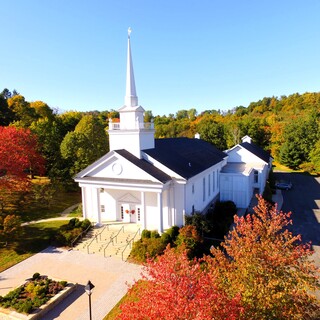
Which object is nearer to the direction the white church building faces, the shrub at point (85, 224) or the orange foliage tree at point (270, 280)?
the shrub

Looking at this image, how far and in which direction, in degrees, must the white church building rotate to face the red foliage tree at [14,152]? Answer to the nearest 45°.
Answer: approximately 45° to its right

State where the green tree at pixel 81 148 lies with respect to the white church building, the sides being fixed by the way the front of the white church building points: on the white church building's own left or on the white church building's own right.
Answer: on the white church building's own right

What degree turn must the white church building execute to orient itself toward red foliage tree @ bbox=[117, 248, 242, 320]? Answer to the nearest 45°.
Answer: approximately 45° to its left

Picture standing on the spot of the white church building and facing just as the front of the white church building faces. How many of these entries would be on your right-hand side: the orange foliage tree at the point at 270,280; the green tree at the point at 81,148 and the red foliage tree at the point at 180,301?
1

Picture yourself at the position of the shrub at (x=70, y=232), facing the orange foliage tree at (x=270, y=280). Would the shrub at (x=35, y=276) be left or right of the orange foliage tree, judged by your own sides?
right

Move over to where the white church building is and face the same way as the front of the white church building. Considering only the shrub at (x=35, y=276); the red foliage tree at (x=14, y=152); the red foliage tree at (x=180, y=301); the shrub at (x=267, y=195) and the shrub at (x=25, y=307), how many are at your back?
1

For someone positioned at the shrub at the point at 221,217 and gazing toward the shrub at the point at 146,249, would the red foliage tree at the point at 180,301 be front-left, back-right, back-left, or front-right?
front-left

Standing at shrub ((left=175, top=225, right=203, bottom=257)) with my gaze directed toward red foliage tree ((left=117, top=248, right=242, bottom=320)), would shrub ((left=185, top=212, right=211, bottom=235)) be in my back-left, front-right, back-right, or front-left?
back-left

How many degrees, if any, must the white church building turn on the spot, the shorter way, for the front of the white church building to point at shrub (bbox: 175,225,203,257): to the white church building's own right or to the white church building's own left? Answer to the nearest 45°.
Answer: approximately 90° to the white church building's own left

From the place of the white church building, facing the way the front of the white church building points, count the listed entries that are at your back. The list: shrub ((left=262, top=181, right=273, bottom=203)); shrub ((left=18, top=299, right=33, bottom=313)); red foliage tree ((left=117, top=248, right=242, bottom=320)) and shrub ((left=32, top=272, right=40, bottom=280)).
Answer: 1

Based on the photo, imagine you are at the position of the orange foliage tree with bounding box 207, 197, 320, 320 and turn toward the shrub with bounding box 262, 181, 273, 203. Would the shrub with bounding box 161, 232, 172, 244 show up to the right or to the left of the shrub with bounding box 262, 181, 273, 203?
left

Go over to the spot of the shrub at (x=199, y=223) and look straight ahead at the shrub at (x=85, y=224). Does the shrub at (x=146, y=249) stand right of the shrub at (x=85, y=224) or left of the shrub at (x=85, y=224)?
left

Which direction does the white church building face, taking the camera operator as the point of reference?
facing the viewer and to the left of the viewer

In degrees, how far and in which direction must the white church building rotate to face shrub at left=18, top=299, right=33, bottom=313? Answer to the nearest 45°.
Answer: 0° — it already faces it

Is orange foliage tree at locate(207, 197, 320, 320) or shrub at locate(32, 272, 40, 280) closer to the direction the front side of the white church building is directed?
the shrub

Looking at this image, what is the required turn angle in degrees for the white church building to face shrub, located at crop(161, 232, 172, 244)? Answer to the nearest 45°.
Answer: approximately 90° to its left

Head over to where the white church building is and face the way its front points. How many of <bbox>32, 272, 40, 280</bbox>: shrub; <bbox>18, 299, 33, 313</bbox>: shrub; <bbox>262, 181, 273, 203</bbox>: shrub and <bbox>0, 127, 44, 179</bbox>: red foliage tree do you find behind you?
1
